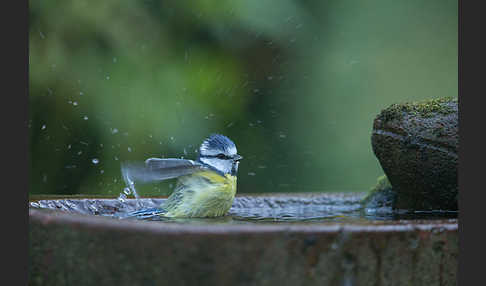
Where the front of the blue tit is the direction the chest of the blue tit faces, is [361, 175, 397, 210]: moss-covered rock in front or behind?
in front

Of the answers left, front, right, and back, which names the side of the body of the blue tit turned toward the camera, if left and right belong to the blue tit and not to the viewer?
right

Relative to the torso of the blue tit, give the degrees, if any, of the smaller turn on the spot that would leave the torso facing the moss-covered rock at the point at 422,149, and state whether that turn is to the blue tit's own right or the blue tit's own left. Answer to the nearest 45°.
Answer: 0° — it already faces it
